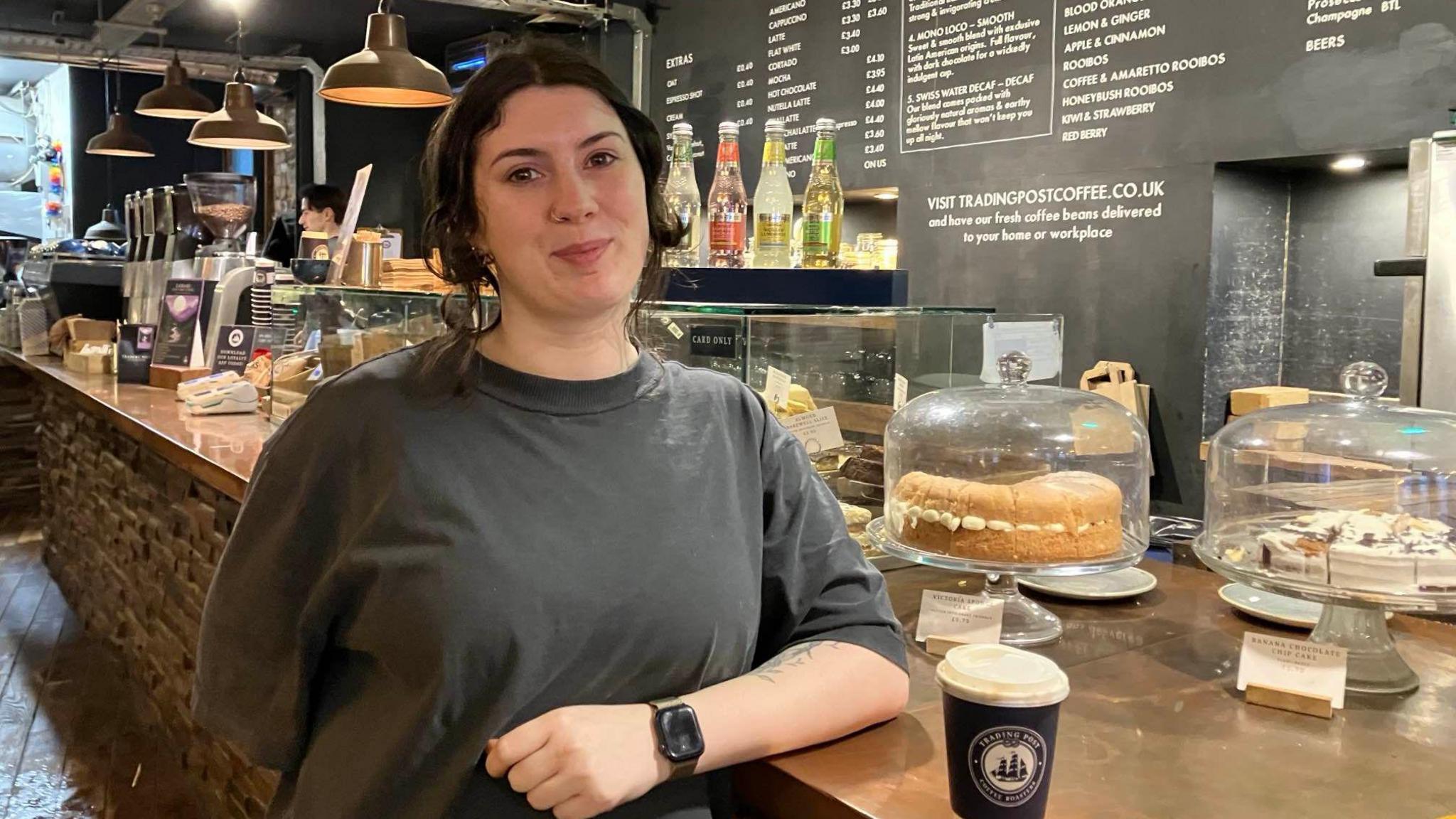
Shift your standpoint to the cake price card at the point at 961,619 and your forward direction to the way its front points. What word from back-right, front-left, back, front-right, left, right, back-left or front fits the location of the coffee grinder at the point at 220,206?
back-right

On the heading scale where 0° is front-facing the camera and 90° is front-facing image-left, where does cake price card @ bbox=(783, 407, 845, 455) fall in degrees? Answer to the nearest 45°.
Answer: approximately 0°

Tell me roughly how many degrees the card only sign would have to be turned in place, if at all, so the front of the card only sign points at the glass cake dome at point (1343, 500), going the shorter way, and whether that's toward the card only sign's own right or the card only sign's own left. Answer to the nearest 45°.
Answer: approximately 90° to the card only sign's own left

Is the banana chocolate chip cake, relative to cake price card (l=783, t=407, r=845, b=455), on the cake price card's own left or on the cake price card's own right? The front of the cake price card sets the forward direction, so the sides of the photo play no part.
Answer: on the cake price card's own left

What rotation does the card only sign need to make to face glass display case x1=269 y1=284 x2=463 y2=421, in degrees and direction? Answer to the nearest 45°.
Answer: approximately 135° to its right

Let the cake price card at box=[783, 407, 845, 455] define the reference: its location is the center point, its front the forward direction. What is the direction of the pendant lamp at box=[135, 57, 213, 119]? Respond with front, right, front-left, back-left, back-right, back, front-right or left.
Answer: back-right
